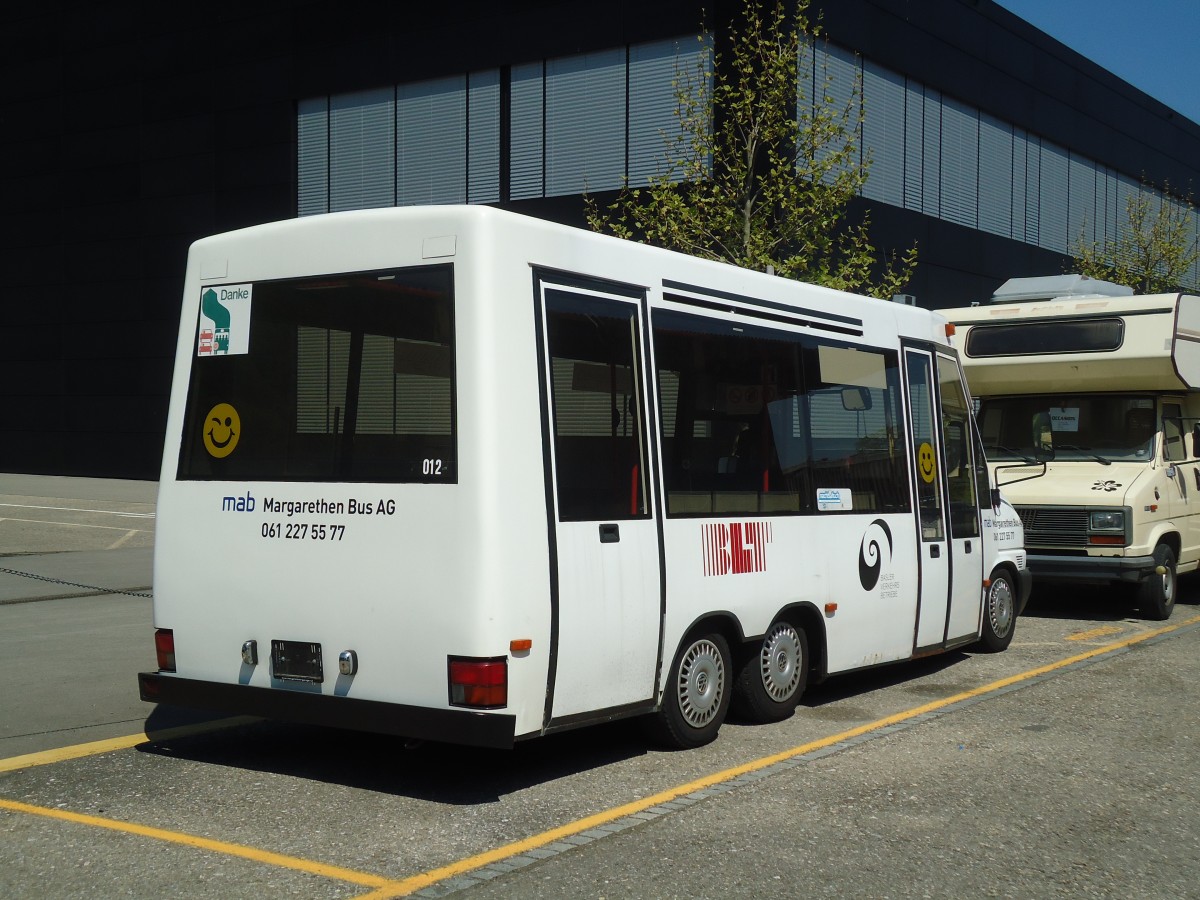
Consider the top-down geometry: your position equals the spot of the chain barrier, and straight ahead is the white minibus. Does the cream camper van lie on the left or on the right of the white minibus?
left

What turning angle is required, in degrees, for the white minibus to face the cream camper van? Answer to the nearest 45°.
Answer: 0° — it already faces it

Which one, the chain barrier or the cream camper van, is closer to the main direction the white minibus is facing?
the cream camper van

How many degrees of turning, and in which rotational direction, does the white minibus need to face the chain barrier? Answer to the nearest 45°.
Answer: approximately 90° to its left

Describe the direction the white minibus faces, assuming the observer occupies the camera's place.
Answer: facing away from the viewer and to the right of the viewer
